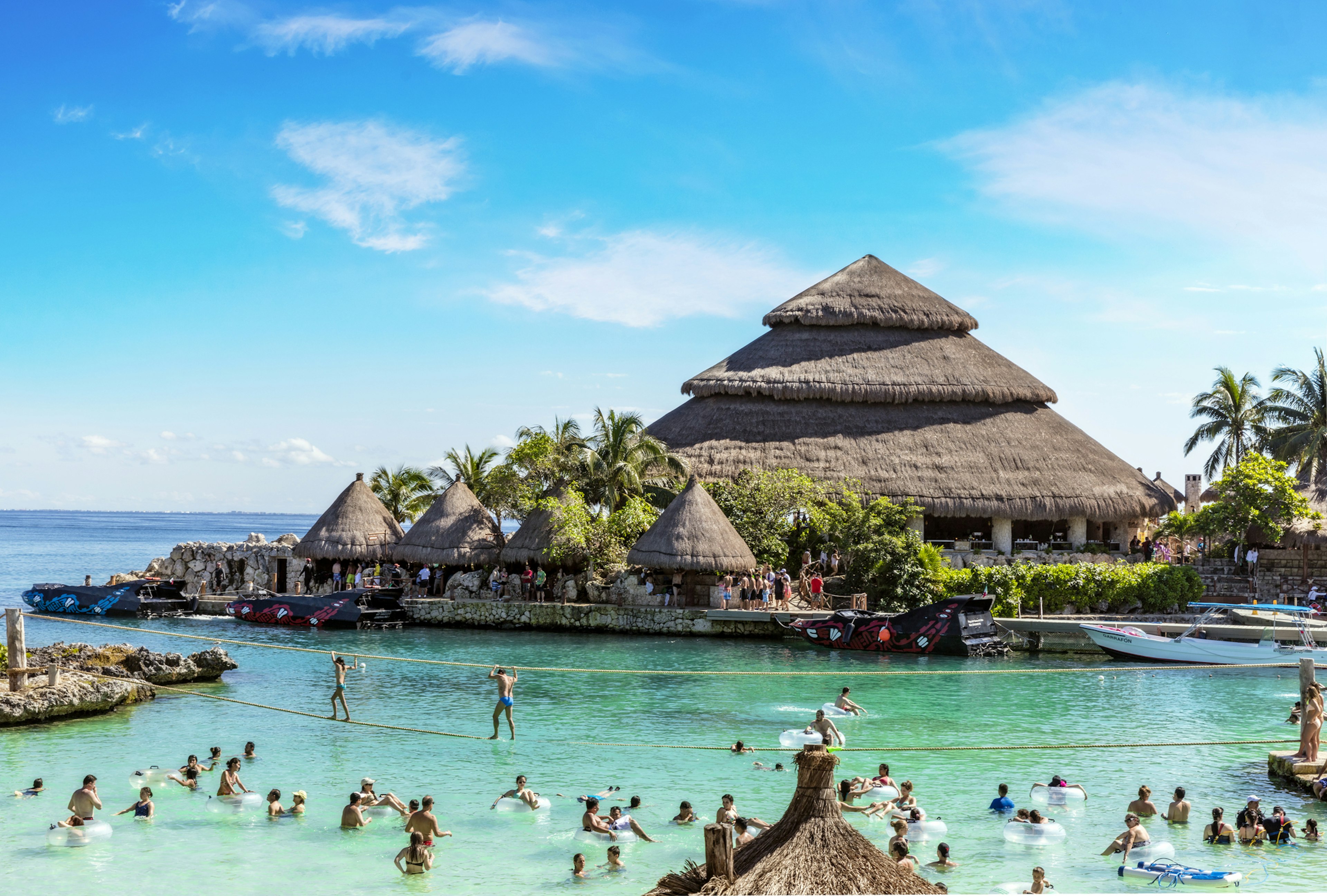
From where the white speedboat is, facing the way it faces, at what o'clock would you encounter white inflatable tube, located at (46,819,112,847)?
The white inflatable tube is roughly at 10 o'clock from the white speedboat.

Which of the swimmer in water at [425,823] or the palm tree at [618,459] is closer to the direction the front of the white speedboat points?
the palm tree

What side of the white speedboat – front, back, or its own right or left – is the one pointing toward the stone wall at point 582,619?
front

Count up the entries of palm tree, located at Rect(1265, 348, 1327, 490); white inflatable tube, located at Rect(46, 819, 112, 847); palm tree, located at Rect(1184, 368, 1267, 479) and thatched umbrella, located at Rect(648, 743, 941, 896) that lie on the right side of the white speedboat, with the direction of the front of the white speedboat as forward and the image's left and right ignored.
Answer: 2

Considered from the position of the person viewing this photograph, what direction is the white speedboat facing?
facing to the left of the viewer

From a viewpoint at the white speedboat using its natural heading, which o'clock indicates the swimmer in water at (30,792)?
The swimmer in water is roughly at 10 o'clock from the white speedboat.

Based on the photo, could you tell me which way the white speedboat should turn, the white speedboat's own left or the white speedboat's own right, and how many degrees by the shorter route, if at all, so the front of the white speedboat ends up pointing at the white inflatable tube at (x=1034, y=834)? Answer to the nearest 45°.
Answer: approximately 90° to the white speedboat's own left

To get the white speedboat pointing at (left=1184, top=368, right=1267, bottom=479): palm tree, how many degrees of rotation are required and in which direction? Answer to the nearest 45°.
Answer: approximately 90° to its right

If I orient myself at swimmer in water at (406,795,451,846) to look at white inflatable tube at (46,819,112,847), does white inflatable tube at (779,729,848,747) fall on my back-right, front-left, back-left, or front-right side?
back-right
